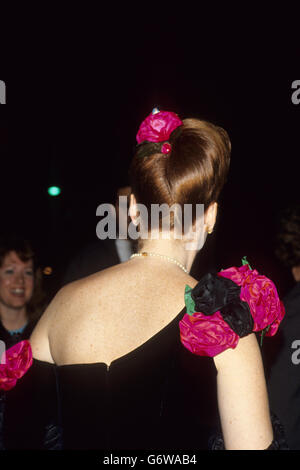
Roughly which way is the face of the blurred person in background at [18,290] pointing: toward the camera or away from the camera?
toward the camera

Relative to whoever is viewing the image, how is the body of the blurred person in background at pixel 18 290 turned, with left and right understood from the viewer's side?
facing the viewer

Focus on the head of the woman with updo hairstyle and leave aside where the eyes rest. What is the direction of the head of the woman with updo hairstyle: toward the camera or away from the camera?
away from the camera

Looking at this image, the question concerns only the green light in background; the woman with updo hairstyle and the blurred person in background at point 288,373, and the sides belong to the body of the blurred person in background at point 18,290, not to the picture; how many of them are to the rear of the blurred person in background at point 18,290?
1

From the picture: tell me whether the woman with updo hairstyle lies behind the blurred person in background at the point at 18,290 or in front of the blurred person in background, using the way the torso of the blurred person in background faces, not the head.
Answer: in front
